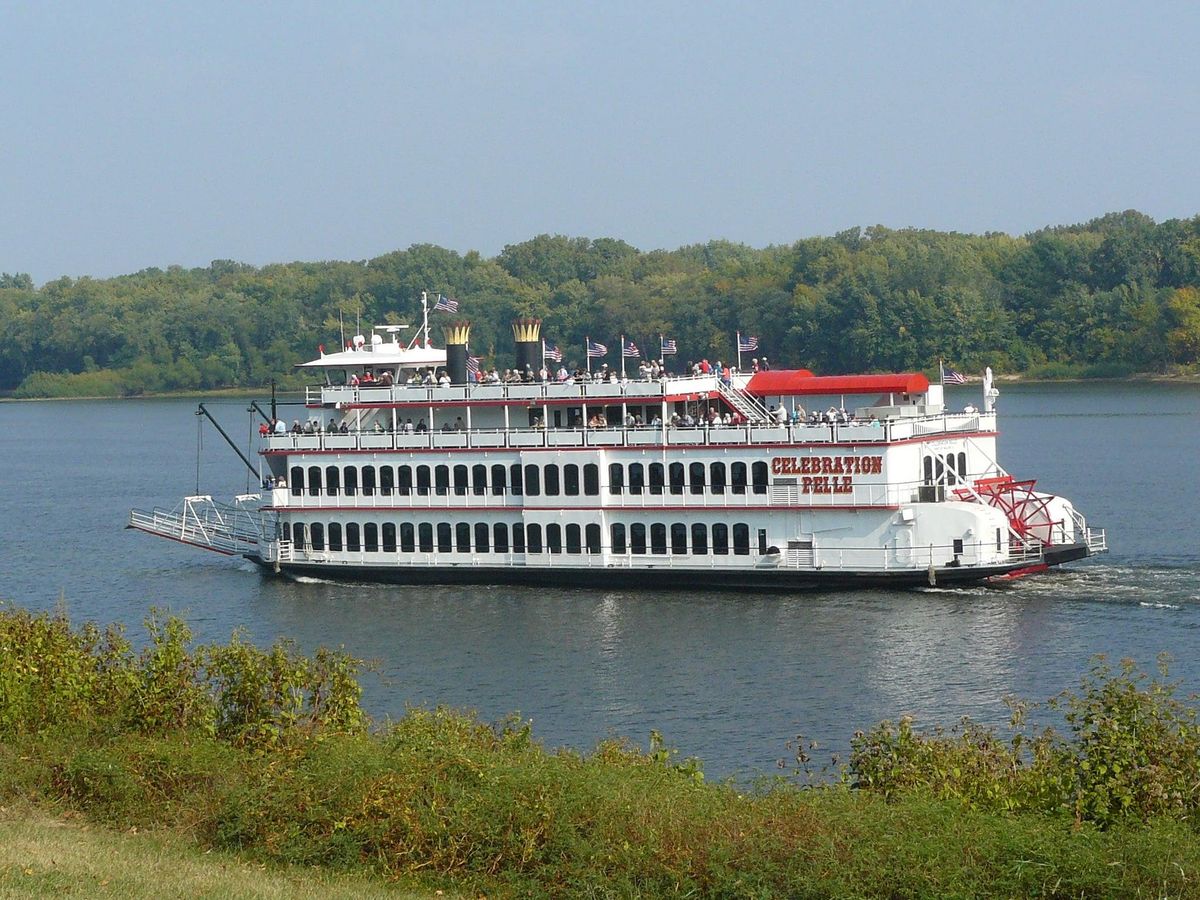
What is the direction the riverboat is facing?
to the viewer's left

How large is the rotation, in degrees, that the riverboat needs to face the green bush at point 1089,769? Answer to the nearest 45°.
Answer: approximately 90° to its left
